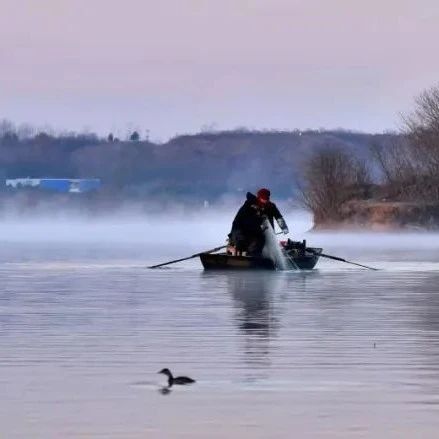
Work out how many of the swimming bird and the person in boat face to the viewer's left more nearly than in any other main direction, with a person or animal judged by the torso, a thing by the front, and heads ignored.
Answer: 1

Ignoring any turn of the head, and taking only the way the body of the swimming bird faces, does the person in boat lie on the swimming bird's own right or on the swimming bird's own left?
on the swimming bird's own right

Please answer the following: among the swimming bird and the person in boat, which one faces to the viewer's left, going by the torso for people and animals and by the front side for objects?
the swimming bird

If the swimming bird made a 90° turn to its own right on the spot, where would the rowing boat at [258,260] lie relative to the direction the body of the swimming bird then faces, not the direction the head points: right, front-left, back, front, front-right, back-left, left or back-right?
front

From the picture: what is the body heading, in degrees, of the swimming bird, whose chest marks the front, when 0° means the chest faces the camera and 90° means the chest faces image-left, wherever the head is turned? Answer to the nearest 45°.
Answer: approximately 90°

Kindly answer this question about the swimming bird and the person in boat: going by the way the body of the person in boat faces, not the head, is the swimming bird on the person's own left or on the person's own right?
on the person's own right

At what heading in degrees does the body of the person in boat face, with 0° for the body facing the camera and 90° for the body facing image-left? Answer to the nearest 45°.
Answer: approximately 315°
